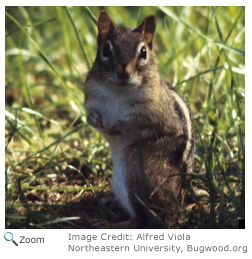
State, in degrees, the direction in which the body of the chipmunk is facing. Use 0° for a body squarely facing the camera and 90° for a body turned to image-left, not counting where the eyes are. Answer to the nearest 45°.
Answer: approximately 45°
